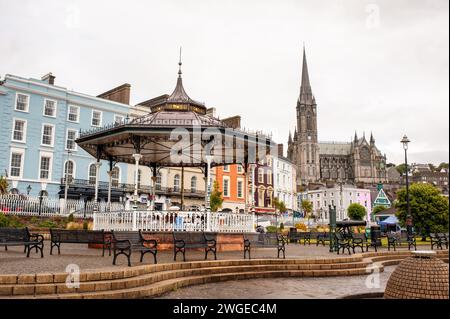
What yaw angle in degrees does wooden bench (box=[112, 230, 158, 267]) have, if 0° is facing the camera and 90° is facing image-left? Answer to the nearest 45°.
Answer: approximately 315°

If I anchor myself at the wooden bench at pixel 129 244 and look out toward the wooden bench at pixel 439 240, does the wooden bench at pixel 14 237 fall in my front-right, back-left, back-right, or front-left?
back-left

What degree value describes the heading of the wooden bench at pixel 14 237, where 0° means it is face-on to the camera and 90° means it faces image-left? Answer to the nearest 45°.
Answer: approximately 315°

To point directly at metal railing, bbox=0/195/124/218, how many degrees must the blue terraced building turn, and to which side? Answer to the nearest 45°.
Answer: approximately 45° to its right

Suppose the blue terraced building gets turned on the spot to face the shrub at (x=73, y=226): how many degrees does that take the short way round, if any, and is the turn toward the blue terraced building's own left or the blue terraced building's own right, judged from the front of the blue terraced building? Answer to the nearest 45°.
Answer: approximately 45° to the blue terraced building's own right

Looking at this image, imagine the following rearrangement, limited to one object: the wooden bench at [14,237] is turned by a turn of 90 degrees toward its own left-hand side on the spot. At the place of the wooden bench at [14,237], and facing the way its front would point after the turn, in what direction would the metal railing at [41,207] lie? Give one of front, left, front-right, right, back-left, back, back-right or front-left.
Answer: front-left

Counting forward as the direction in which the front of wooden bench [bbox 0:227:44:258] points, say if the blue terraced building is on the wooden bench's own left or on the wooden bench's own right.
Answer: on the wooden bench's own left
